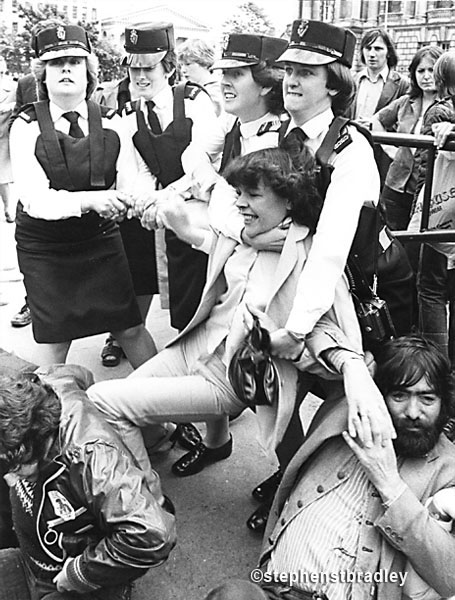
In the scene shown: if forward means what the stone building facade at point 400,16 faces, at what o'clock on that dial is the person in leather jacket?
The person in leather jacket is roughly at 12 o'clock from the stone building facade.

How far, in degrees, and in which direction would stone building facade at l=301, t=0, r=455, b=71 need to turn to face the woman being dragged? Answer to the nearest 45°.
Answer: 0° — it already faces them

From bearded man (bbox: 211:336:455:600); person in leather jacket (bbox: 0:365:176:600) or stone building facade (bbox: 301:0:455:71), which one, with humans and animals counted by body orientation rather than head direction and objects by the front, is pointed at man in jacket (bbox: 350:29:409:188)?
the stone building facade

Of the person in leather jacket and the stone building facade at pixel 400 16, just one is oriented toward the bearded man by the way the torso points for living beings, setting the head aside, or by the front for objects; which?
the stone building facade

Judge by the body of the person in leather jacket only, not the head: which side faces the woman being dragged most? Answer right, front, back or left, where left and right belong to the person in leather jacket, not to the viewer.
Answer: back

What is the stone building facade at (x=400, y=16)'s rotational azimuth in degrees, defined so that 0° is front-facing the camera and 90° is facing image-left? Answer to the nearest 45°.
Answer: approximately 0°

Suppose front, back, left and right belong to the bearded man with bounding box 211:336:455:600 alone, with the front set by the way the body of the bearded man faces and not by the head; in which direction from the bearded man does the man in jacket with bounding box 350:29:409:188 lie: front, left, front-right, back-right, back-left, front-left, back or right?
back-right

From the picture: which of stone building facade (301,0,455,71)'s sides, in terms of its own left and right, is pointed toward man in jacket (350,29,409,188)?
front

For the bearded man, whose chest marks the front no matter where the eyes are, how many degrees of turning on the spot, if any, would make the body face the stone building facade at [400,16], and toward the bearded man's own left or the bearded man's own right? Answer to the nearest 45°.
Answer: approximately 135° to the bearded man's own right

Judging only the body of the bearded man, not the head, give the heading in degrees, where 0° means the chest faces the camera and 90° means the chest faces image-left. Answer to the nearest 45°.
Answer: approximately 45°

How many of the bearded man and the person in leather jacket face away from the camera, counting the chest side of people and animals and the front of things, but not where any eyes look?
0

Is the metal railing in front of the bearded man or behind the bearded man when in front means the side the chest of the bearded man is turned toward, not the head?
behind
